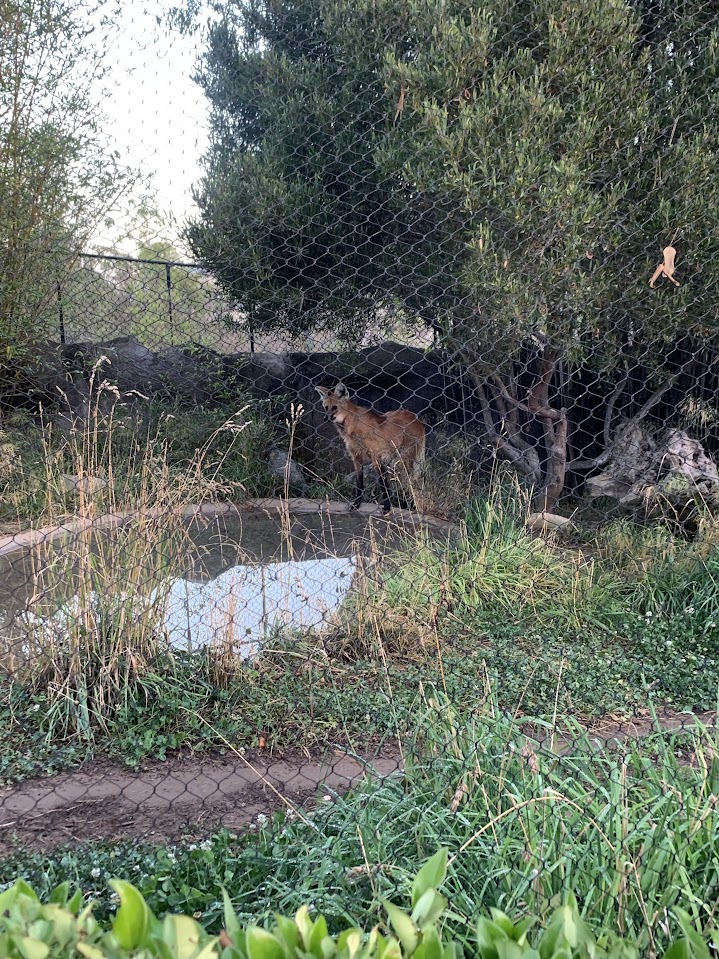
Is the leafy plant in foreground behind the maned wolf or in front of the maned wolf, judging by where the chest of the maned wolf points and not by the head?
in front

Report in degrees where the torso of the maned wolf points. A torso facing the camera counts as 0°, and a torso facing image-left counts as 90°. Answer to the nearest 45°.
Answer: approximately 45°

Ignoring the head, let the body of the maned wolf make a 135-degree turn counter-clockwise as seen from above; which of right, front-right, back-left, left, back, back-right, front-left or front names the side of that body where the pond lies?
right
